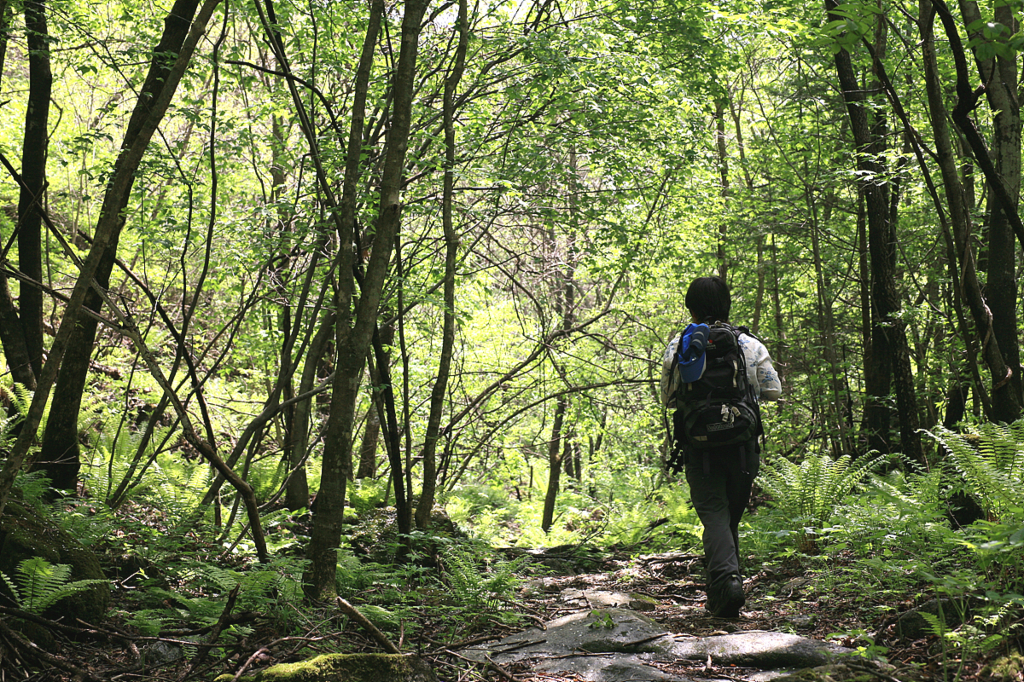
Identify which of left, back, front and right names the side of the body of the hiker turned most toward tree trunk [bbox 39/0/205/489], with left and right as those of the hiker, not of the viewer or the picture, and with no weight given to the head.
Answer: left

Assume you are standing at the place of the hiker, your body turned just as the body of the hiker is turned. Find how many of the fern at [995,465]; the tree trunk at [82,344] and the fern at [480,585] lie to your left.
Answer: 2

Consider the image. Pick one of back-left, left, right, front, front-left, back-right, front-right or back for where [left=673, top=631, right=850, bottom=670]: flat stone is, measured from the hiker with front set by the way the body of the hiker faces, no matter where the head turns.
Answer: back

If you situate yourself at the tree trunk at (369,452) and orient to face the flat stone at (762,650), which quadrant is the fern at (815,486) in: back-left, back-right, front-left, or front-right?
front-left

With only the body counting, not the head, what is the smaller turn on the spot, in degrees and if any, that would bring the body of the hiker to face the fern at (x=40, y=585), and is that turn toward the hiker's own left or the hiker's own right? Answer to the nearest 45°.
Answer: approximately 135° to the hiker's own left

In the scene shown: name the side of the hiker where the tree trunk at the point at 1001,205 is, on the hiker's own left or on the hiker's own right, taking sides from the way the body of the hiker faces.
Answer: on the hiker's own right

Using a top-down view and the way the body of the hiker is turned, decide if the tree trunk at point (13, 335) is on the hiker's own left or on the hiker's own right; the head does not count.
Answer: on the hiker's own left

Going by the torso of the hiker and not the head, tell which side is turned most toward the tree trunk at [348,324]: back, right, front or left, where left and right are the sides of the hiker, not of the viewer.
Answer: left

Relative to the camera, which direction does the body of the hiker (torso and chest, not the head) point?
away from the camera

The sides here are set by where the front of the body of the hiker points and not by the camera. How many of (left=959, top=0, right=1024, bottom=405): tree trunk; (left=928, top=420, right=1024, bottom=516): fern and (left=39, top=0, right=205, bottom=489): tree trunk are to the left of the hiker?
1
